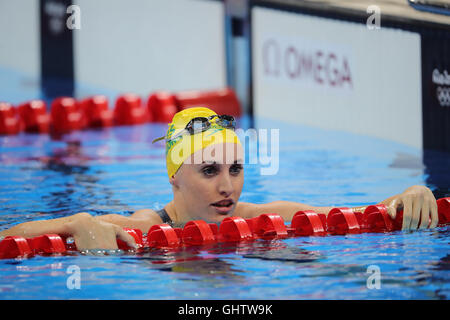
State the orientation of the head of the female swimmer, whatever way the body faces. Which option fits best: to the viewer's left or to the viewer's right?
to the viewer's right

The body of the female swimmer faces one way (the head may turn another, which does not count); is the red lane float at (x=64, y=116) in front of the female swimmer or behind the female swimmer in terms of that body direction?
behind

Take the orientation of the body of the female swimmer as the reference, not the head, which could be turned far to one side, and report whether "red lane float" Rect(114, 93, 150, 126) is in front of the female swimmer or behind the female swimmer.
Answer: behind

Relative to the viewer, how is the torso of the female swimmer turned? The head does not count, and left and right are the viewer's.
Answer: facing the viewer and to the right of the viewer

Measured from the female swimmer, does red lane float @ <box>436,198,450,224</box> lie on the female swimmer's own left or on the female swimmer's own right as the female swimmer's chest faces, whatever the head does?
on the female swimmer's own left
